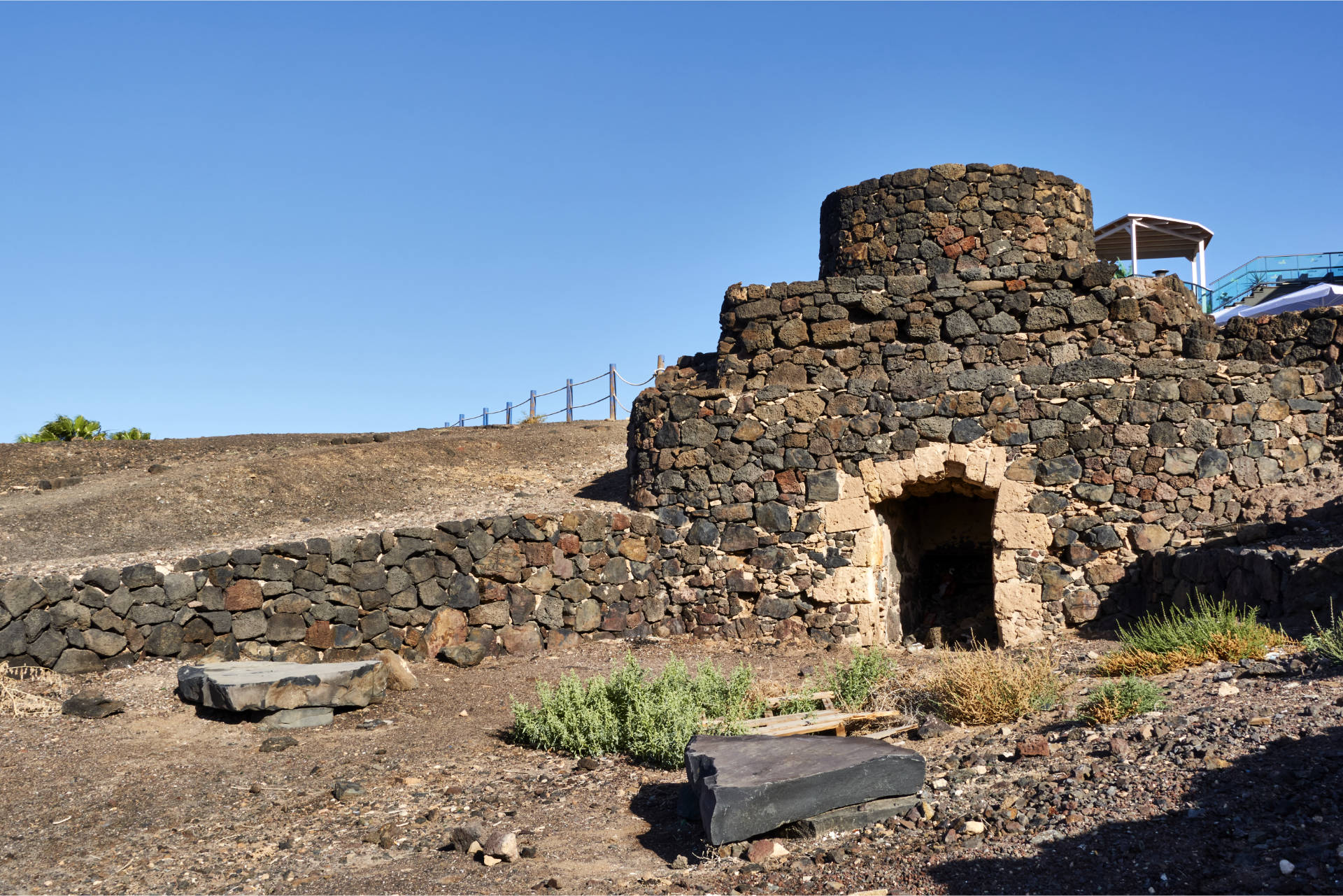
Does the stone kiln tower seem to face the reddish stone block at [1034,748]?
yes

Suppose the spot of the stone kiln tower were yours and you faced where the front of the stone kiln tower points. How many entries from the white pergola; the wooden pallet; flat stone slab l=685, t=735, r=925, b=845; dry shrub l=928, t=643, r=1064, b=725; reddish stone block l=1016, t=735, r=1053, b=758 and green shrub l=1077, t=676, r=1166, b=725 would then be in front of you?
5

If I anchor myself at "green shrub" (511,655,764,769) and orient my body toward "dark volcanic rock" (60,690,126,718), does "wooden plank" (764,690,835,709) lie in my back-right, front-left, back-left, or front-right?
back-right

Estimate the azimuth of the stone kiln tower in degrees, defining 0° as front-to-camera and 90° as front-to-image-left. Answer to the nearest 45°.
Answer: approximately 0°

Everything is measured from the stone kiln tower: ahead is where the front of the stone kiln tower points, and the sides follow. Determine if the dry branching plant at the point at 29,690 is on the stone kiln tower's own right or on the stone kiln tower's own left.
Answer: on the stone kiln tower's own right

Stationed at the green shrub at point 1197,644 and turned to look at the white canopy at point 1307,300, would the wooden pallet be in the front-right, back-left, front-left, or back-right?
back-left

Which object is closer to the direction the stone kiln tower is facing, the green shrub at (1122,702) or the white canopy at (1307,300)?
the green shrub

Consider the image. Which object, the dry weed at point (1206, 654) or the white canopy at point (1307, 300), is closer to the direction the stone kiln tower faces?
the dry weed

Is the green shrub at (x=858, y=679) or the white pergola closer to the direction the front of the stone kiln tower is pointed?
the green shrub

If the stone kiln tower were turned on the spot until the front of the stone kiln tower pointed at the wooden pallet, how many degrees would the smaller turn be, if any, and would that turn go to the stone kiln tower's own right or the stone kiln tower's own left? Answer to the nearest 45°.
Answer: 0° — it already faces it
